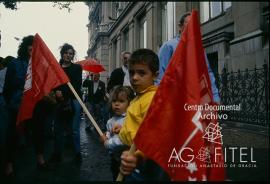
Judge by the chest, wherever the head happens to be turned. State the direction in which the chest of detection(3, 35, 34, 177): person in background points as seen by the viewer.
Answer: to the viewer's right

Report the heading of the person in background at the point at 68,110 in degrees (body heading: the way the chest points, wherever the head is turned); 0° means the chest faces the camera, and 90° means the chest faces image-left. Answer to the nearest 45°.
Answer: approximately 0°

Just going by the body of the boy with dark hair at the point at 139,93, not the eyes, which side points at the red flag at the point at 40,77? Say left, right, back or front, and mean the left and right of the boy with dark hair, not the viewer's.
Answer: right

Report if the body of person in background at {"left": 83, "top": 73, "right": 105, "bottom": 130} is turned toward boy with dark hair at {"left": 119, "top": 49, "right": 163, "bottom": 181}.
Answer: yes

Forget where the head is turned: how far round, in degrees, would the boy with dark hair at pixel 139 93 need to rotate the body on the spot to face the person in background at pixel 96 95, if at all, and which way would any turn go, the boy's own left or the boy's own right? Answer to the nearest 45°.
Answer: approximately 135° to the boy's own right

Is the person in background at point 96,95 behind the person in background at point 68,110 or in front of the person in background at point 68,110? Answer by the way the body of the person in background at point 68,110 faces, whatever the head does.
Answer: behind

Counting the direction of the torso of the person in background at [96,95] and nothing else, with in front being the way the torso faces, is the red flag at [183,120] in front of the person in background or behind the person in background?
in front
